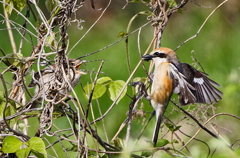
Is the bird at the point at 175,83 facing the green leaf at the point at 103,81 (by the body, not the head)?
no

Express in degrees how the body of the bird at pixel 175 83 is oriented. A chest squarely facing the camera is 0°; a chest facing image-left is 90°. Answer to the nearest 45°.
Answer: approximately 90°
